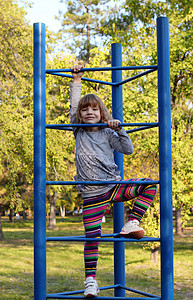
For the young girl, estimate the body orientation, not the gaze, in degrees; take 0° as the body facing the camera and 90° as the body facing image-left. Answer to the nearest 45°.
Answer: approximately 0°

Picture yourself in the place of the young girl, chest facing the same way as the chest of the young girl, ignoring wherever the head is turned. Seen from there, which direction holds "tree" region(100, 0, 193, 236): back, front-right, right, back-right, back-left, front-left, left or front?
back

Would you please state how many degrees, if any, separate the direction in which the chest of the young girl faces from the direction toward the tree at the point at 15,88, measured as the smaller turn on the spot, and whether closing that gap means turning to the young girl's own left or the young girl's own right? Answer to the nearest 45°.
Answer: approximately 180°
